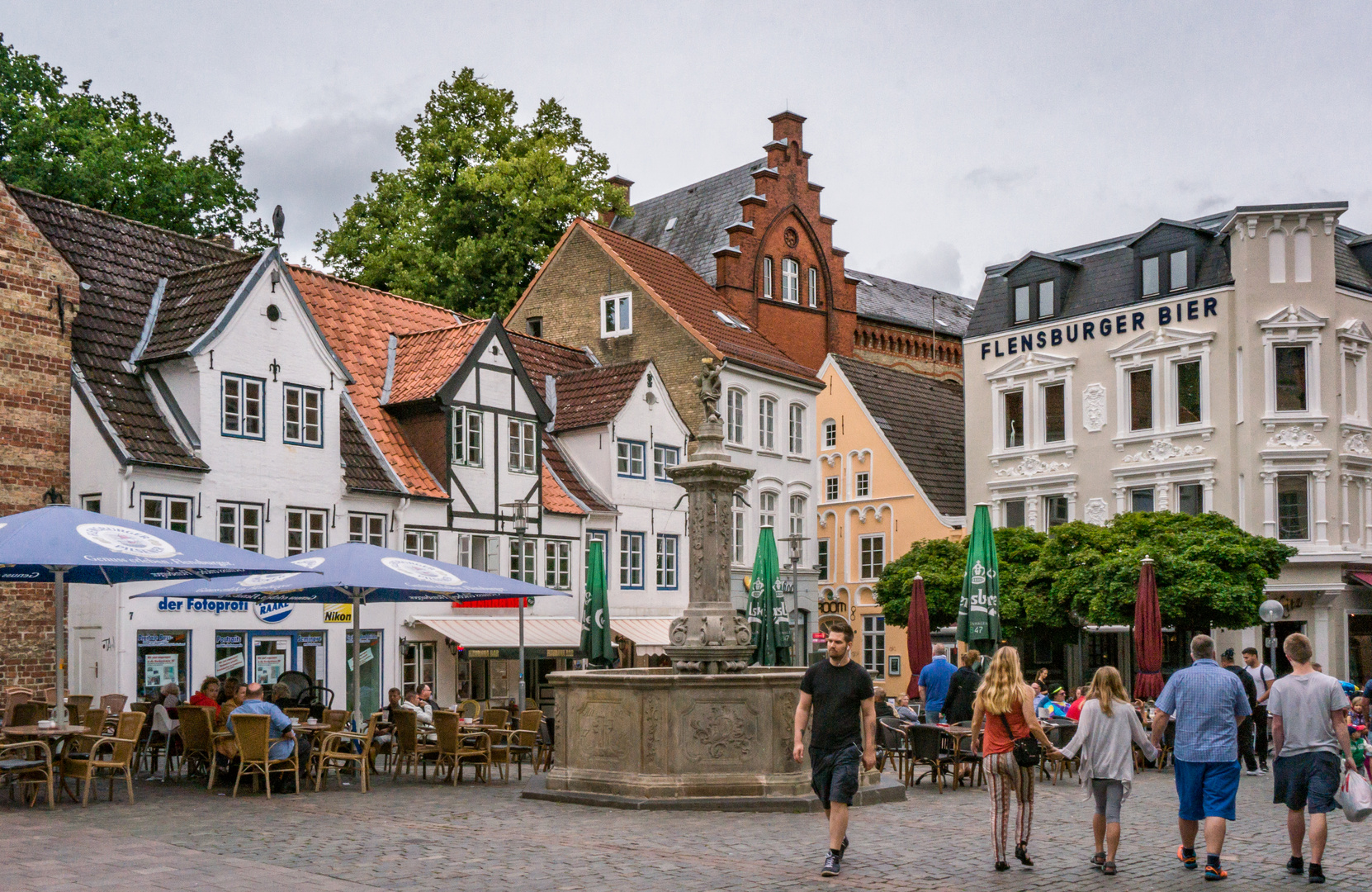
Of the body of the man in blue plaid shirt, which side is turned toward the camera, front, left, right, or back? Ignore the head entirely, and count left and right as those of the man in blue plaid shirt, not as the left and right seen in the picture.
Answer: back

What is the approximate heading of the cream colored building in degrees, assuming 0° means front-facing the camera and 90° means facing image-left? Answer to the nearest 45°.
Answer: approximately 45°

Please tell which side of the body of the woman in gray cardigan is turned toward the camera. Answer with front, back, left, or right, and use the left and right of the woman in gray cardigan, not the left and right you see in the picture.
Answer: back

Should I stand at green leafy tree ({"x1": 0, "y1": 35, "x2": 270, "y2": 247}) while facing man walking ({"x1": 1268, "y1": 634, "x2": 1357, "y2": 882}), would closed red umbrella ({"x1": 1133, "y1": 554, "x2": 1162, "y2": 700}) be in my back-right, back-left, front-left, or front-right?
front-left

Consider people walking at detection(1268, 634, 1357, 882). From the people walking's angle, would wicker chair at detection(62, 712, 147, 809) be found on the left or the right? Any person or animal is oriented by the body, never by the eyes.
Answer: on their left

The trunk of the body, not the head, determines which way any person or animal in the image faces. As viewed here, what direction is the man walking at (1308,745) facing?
away from the camera

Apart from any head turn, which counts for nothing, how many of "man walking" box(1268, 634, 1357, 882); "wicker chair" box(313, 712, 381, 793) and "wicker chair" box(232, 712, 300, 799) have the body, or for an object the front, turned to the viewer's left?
1

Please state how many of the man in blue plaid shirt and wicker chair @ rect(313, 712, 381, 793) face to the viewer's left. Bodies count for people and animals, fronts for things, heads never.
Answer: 1

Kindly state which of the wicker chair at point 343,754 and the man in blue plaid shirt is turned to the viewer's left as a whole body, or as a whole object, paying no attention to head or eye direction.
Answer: the wicker chair

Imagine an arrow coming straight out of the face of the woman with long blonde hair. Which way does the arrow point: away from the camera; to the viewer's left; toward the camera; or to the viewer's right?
away from the camera

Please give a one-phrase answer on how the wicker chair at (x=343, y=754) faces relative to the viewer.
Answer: facing to the left of the viewer

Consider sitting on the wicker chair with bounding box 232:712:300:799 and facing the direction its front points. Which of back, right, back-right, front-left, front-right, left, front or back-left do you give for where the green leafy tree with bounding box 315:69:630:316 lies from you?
front-left

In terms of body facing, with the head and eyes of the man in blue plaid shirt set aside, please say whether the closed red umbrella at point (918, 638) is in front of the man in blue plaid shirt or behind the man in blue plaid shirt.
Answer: in front
